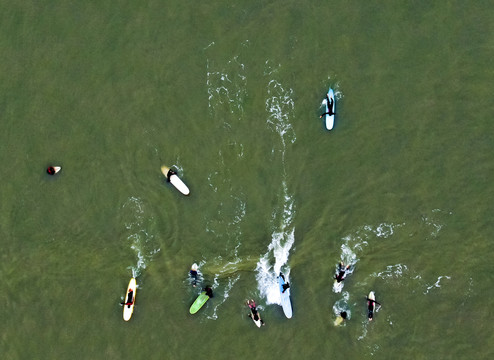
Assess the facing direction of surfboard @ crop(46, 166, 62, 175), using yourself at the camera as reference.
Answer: facing to the right of the viewer

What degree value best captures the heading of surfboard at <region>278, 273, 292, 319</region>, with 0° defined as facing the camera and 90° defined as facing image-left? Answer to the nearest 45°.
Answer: approximately 0°

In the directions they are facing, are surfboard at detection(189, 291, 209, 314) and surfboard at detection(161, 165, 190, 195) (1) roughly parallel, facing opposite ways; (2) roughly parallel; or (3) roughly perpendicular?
roughly perpendicular

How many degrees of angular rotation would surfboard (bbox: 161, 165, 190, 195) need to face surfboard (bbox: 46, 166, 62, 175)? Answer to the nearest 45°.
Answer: approximately 135° to its right

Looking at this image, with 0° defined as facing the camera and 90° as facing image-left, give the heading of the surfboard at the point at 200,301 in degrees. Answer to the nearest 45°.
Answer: approximately 45°

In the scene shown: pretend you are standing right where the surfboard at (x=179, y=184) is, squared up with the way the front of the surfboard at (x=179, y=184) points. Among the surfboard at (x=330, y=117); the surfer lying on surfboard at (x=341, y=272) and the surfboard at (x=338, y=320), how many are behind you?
0

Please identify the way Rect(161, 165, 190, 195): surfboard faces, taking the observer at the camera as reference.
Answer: facing the viewer and to the right of the viewer

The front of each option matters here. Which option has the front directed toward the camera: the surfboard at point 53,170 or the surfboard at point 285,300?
the surfboard at point 285,300

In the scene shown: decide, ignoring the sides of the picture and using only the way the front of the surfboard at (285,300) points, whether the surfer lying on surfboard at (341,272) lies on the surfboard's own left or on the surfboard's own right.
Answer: on the surfboard's own left

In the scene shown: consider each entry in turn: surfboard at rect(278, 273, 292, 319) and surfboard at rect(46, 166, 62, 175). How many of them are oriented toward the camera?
1

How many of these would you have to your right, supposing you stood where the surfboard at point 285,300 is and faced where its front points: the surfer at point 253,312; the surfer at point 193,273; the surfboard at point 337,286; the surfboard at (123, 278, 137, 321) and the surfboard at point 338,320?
3

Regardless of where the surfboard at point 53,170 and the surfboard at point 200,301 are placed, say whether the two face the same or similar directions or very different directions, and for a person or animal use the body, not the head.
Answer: very different directions

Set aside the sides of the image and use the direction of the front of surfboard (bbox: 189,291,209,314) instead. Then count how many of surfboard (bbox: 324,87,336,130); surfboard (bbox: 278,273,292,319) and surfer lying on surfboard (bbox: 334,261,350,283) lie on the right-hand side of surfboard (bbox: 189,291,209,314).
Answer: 0

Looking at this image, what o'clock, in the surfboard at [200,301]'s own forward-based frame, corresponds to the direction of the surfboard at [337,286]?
the surfboard at [337,286] is roughly at 8 o'clock from the surfboard at [200,301].

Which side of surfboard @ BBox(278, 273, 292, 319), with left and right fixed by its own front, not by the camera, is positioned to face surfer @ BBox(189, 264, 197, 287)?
right
